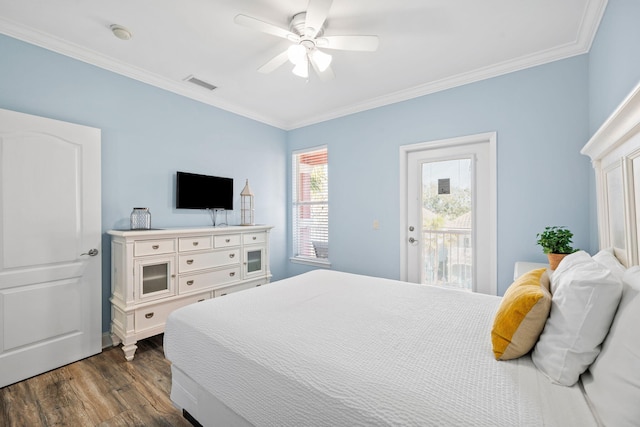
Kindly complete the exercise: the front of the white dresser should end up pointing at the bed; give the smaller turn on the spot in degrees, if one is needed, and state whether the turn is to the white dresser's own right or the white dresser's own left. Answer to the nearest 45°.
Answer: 0° — it already faces it

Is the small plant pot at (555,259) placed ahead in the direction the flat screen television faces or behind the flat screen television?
ahead

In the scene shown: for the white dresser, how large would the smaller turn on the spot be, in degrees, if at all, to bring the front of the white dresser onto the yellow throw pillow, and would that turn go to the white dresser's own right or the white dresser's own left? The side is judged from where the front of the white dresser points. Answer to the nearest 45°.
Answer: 0° — it already faces it

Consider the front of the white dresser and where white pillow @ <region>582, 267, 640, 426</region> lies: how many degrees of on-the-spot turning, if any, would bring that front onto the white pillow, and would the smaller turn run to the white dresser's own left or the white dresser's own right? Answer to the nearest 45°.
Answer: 0° — it already faces it

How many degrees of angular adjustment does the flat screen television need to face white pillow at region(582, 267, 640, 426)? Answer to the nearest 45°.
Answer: approximately 45° to its right

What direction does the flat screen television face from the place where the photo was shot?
facing the viewer and to the right of the viewer

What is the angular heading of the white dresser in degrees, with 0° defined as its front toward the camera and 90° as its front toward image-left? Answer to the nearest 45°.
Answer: approximately 315°

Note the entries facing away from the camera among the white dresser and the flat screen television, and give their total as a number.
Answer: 0

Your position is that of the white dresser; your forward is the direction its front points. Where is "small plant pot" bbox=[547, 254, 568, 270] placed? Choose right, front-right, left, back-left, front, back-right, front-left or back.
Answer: front

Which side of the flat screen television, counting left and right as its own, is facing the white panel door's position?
right

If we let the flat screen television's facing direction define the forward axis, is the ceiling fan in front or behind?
in front
